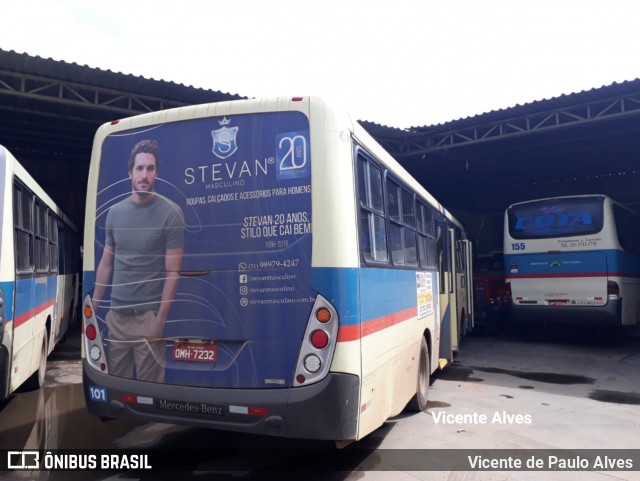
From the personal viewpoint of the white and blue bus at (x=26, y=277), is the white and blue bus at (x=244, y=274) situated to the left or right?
on its right

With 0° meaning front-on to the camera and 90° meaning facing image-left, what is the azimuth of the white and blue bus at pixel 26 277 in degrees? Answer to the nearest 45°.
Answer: approximately 225°

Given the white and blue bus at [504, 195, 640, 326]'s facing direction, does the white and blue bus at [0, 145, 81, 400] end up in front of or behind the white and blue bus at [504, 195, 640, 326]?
behind

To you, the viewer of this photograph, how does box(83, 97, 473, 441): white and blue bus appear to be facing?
facing away from the viewer and to the right of the viewer

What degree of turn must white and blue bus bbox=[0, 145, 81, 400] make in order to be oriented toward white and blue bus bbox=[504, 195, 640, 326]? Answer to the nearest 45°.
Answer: approximately 45° to its right

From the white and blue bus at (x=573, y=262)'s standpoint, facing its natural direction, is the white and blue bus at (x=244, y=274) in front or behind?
behind

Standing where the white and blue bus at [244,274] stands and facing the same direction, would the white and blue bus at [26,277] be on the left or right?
on its left

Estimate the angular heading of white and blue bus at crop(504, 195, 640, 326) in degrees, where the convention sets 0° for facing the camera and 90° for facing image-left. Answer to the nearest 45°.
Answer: approximately 225°

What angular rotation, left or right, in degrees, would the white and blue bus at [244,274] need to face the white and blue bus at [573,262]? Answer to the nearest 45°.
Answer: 0° — it already faces it
